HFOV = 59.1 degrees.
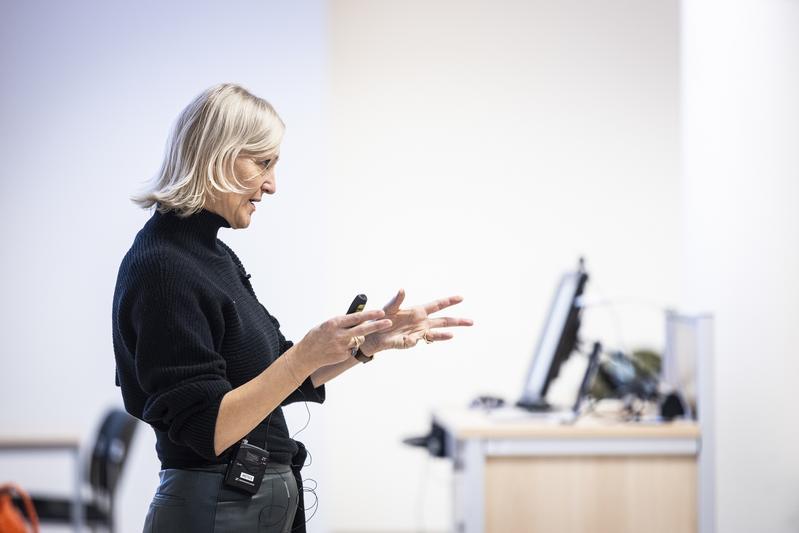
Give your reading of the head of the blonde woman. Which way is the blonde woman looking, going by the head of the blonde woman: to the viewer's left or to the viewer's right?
to the viewer's right

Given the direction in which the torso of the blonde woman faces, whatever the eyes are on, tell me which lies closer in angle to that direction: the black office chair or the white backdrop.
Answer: the white backdrop

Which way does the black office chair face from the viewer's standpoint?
to the viewer's left

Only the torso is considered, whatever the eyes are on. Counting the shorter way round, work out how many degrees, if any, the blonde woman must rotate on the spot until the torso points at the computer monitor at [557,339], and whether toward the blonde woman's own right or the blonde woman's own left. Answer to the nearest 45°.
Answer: approximately 45° to the blonde woman's own left

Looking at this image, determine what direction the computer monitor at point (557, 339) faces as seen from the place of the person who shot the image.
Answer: facing to the left of the viewer

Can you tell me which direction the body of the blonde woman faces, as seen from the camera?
to the viewer's right

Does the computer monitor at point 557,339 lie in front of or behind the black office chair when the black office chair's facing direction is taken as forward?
behind

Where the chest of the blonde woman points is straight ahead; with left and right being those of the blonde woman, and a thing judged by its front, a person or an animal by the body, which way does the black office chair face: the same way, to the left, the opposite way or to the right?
the opposite way
